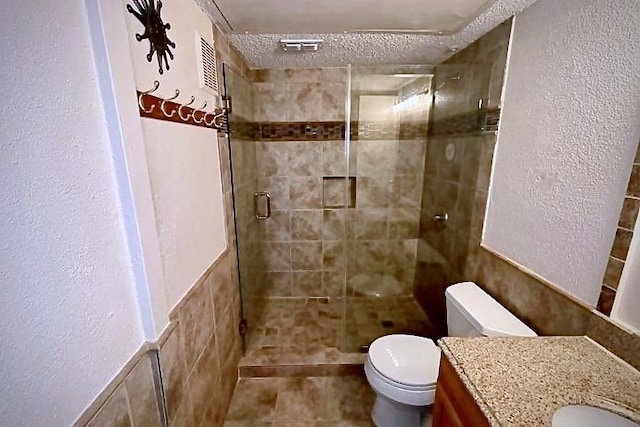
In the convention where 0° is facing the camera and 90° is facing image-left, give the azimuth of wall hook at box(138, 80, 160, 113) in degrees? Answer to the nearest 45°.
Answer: approximately 270°

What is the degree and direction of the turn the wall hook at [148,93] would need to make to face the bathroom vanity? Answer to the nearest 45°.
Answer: approximately 45° to its right

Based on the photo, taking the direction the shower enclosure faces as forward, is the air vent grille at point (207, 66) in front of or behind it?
in front

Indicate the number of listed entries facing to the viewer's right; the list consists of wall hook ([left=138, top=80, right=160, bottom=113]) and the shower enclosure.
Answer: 1

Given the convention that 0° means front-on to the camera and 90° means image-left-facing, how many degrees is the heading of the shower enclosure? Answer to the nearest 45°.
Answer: approximately 0°

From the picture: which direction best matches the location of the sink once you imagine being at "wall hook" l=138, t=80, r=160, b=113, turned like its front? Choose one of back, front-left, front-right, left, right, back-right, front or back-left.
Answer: front-right

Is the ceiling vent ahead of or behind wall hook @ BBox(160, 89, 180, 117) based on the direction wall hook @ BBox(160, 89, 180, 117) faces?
ahead

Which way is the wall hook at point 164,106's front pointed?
to the viewer's right

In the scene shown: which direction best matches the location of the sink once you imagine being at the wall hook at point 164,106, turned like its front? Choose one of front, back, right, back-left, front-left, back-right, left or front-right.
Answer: front-right
